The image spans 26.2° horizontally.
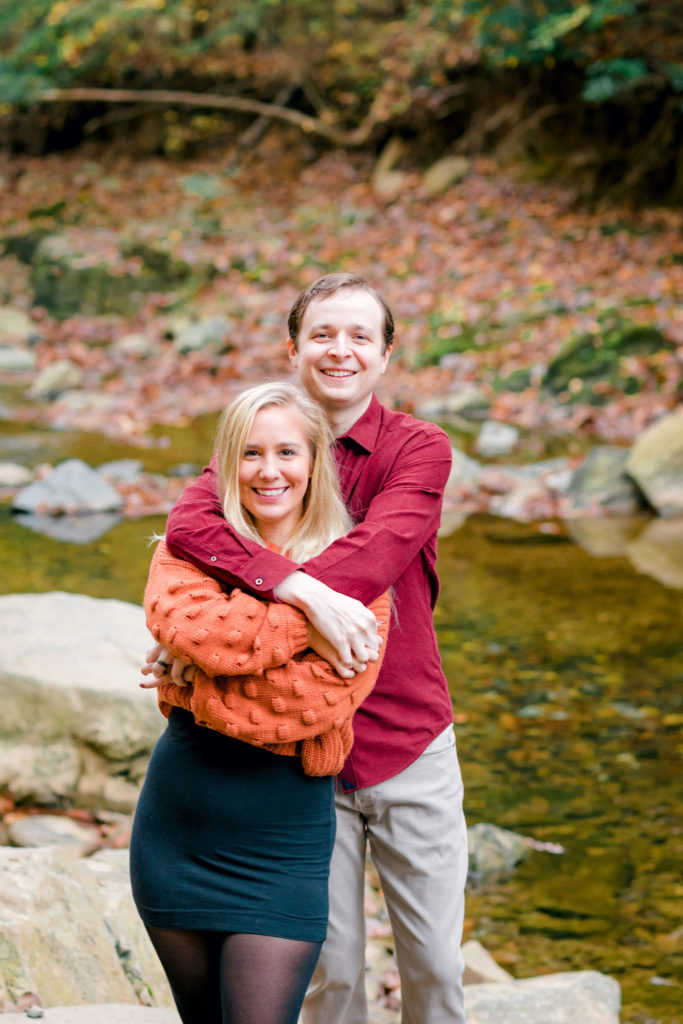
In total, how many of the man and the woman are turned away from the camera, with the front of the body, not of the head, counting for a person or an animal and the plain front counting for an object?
0

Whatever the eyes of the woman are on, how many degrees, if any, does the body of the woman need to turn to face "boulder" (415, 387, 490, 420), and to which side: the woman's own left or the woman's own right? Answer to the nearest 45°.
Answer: approximately 180°

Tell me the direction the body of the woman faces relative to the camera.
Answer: toward the camera

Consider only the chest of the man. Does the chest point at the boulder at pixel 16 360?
no

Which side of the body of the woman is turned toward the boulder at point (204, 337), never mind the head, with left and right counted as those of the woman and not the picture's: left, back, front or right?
back

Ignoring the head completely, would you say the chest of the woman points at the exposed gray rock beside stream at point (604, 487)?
no

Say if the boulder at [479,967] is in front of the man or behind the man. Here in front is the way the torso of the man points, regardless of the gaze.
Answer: behind

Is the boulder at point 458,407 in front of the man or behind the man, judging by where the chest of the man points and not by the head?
behind

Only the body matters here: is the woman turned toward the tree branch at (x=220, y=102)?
no

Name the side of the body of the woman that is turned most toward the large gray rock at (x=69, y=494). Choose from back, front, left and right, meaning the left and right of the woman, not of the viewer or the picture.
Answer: back

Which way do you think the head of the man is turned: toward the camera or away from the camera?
toward the camera

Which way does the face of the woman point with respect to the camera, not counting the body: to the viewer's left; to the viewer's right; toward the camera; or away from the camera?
toward the camera

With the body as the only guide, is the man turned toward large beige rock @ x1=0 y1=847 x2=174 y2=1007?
no
